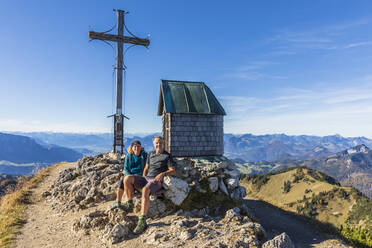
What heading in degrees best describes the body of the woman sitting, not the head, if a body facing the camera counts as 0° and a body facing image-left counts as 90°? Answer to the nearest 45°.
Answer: approximately 45°

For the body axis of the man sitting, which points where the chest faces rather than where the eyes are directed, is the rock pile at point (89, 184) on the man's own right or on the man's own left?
on the man's own right

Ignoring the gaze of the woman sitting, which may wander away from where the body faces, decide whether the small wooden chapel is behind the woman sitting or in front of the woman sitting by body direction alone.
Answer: behind

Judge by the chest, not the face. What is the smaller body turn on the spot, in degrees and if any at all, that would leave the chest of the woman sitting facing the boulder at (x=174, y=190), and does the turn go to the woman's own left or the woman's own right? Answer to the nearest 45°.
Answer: approximately 135° to the woman's own left

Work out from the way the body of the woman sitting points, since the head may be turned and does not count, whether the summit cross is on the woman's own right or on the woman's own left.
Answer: on the woman's own right

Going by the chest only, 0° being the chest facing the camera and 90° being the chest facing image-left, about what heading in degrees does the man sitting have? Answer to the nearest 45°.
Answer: approximately 45°
